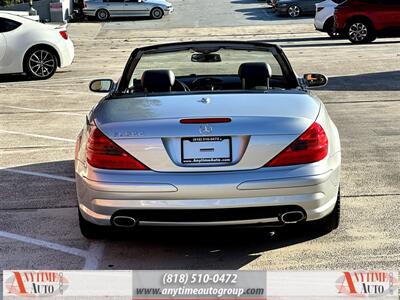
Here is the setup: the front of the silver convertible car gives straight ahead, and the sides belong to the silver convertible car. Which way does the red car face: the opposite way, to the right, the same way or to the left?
to the left

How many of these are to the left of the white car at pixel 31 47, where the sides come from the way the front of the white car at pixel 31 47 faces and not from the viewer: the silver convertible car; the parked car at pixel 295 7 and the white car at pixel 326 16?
1

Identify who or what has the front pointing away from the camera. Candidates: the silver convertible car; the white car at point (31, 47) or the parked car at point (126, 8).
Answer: the silver convertible car

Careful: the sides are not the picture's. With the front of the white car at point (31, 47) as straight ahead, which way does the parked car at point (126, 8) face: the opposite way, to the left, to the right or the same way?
the opposite way

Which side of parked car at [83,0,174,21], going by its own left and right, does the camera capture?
right

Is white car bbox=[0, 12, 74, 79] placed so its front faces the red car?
no

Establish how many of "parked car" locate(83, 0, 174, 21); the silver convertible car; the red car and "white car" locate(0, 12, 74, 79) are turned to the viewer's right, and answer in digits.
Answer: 1

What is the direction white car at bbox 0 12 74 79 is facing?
to the viewer's left

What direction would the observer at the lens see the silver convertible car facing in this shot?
facing away from the viewer

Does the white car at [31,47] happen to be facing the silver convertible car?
no

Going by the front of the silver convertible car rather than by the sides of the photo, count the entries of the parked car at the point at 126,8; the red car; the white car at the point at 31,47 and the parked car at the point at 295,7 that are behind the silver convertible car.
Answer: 0

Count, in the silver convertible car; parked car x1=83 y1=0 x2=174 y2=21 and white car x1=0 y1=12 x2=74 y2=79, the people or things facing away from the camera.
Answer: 1

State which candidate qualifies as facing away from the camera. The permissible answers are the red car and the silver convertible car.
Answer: the silver convertible car

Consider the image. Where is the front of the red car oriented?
to the viewer's left

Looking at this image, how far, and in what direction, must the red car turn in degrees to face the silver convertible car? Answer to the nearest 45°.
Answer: approximately 90° to its left

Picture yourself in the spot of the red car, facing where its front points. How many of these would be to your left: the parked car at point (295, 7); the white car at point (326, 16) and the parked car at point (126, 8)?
0
